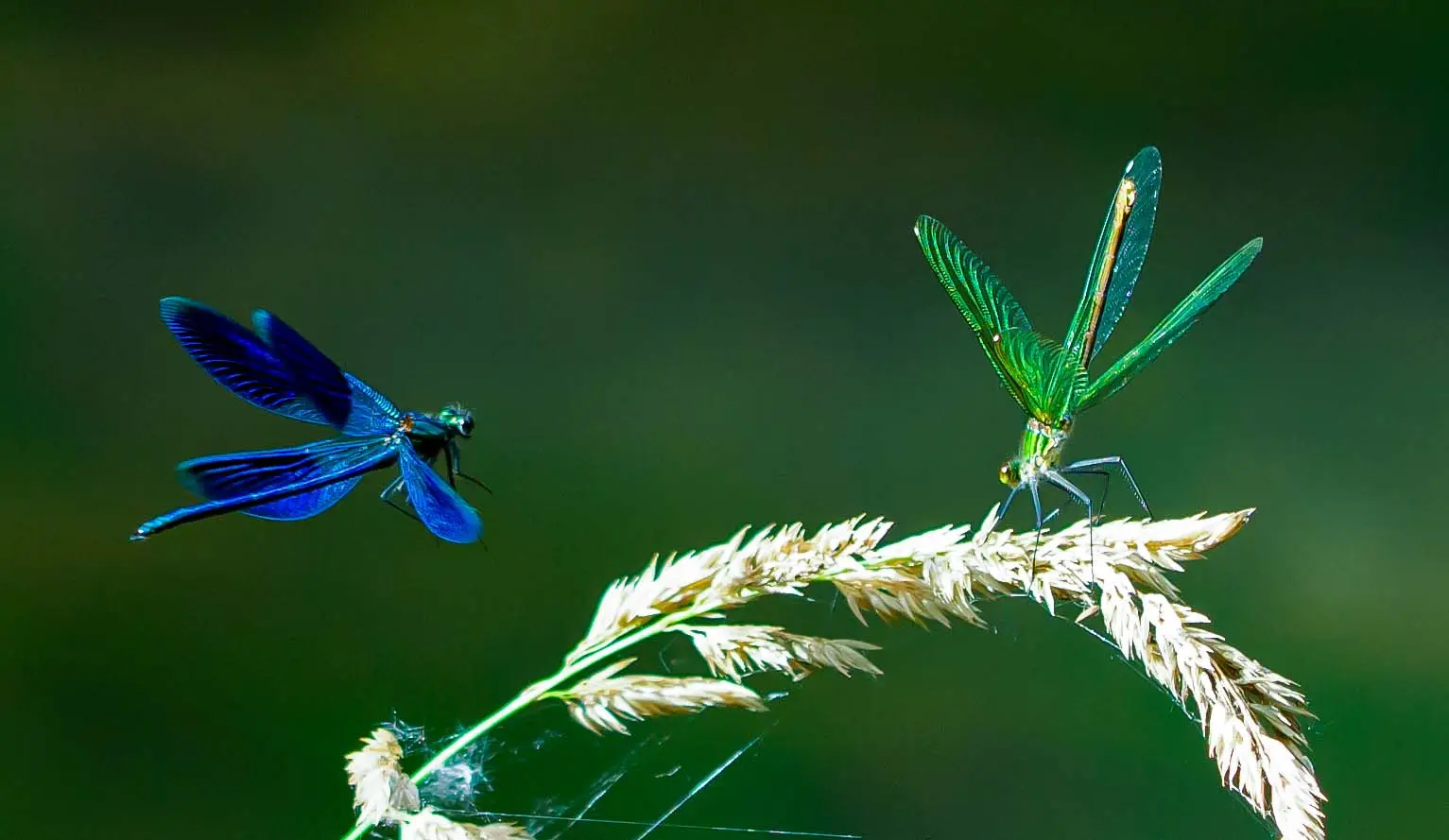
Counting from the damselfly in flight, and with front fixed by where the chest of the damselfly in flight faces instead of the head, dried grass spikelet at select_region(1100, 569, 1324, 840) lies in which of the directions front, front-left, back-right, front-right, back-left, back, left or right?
front-right

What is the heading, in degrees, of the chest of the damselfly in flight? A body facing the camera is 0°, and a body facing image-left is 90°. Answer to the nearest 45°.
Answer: approximately 270°
